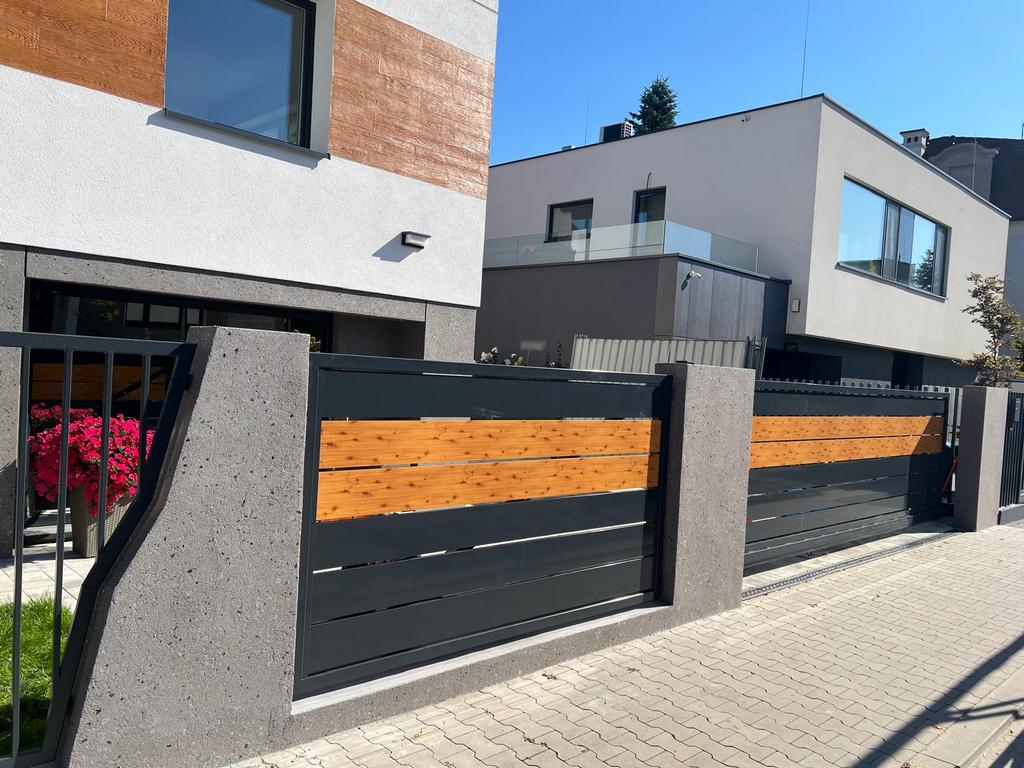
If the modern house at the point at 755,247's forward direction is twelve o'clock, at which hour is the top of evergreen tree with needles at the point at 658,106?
The top of evergreen tree with needles is roughly at 7 o'clock from the modern house.

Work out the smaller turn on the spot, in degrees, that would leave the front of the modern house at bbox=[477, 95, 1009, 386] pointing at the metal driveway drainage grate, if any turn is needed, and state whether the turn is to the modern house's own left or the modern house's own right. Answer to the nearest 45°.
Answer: approximately 45° to the modern house's own right

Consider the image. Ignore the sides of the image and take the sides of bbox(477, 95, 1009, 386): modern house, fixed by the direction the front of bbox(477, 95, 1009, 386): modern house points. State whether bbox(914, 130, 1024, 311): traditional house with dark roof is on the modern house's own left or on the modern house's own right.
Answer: on the modern house's own left

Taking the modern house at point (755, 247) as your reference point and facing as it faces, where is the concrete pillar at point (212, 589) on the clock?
The concrete pillar is roughly at 2 o'clock from the modern house.

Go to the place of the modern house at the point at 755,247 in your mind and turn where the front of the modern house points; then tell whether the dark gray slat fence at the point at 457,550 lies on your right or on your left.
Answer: on your right

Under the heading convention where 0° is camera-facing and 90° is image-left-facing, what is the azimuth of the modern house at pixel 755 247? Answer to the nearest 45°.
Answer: approximately 315°

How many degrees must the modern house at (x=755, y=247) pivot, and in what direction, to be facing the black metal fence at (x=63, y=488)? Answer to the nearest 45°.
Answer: approximately 45° to its right
